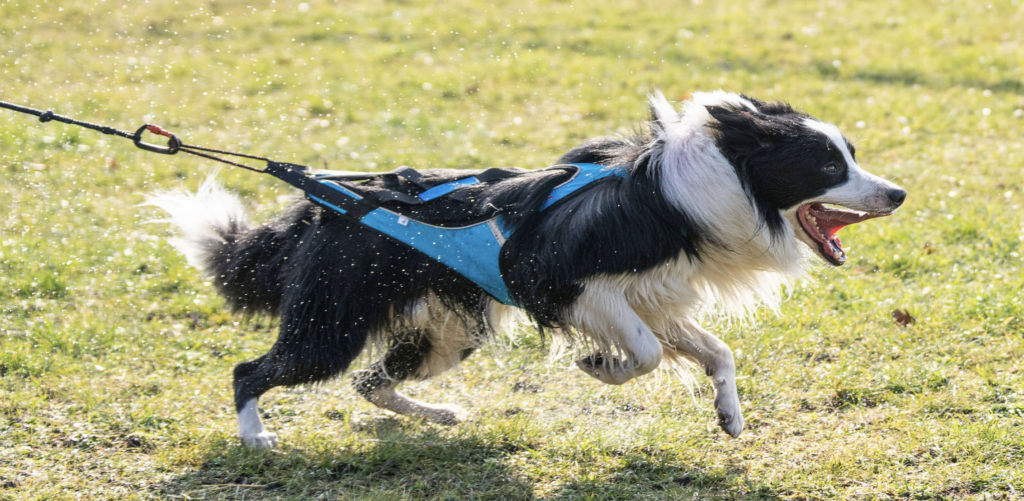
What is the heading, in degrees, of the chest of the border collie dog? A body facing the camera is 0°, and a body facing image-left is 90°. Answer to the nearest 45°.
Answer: approximately 270°
